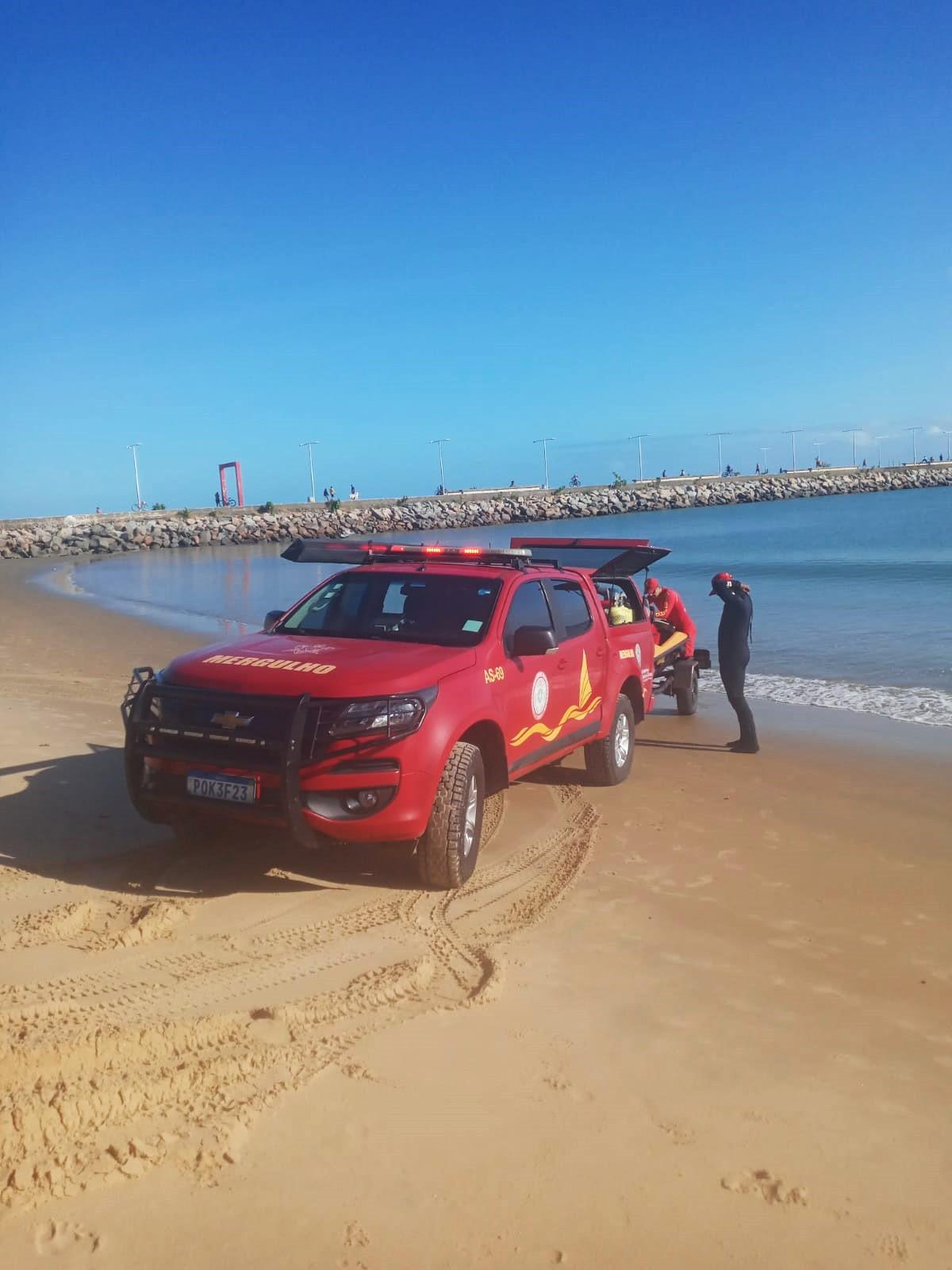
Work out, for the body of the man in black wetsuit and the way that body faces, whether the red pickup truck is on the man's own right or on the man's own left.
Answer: on the man's own left

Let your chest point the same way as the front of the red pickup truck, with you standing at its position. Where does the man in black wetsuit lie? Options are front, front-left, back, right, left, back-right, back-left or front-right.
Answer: back

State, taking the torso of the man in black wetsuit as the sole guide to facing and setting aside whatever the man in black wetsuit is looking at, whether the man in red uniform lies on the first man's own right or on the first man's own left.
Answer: on the first man's own right

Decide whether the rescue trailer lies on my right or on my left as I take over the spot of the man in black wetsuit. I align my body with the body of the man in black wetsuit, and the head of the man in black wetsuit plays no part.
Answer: on my right

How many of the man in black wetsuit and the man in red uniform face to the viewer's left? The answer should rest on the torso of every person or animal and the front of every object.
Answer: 2

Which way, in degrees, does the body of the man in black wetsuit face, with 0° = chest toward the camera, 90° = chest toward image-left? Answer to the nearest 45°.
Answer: approximately 90°

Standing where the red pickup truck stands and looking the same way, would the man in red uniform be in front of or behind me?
behind

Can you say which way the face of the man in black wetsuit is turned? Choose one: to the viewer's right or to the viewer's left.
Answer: to the viewer's left

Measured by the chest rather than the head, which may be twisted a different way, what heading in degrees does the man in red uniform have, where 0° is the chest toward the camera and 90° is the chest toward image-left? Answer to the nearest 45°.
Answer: approximately 90°

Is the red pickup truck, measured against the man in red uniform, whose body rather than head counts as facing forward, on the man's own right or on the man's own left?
on the man's own left

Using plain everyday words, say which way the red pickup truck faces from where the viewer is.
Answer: facing the viewer and to the left of the viewer
